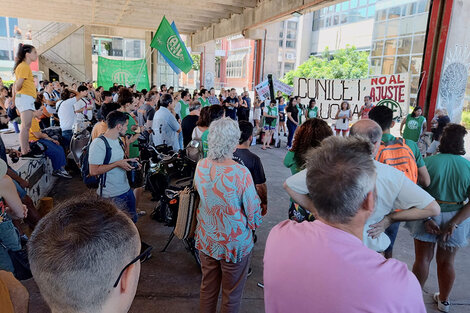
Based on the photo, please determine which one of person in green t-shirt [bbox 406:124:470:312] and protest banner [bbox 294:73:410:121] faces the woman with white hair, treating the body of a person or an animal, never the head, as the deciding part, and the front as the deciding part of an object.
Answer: the protest banner

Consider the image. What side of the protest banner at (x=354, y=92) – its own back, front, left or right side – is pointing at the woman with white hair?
front

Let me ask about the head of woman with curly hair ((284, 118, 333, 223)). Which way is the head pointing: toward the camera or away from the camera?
away from the camera

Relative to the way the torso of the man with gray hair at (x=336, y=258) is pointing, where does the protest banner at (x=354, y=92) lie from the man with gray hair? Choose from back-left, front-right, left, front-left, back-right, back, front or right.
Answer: front-left

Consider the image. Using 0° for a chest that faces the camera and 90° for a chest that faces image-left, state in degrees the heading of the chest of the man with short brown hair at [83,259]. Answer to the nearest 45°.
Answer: approximately 225°

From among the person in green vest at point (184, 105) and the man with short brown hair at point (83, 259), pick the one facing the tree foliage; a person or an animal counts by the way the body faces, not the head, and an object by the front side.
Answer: the man with short brown hair

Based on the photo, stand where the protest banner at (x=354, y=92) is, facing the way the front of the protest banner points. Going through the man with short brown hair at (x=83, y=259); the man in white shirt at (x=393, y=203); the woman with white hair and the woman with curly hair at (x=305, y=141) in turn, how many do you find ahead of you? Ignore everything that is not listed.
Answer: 4

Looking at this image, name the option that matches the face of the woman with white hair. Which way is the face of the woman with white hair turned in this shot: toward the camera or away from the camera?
away from the camera

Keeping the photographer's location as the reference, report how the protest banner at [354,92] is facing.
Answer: facing the viewer

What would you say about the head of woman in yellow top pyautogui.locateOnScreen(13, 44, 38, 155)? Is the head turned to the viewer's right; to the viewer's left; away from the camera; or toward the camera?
to the viewer's right

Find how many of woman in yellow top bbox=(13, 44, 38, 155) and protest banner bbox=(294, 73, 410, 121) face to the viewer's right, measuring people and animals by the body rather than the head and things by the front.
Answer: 1
